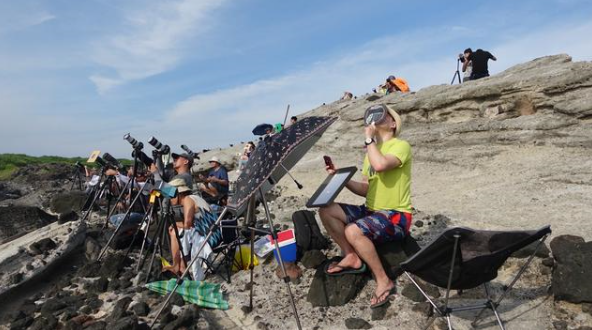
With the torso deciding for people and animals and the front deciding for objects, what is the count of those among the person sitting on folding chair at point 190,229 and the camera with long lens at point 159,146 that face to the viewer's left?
2

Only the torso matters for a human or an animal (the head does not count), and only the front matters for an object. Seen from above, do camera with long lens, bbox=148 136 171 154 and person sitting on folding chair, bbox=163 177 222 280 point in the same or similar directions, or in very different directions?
same or similar directions

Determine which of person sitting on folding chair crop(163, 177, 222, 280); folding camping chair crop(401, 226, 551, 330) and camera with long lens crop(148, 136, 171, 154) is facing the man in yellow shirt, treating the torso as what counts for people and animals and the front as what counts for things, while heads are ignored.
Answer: the folding camping chair

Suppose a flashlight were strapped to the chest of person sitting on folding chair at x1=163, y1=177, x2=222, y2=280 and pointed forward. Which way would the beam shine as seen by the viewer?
to the viewer's left

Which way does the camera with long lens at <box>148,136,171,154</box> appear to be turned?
to the viewer's left

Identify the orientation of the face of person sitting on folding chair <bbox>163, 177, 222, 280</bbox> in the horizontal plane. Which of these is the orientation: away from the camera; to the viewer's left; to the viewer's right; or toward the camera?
to the viewer's left

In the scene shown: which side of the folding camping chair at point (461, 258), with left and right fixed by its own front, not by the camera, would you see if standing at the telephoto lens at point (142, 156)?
front

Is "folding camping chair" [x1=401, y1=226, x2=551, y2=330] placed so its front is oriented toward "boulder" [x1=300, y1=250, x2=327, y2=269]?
yes

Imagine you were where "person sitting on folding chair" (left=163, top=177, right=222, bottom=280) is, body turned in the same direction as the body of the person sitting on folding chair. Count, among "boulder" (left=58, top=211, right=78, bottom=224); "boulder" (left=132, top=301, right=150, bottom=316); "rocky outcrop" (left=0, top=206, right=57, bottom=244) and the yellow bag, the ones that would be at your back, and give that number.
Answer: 1

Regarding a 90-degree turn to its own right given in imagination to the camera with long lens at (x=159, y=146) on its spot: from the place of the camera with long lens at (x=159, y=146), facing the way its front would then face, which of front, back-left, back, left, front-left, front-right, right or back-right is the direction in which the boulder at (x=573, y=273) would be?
back-right

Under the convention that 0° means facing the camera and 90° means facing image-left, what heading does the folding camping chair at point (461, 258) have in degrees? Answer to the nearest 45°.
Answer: approximately 135°
